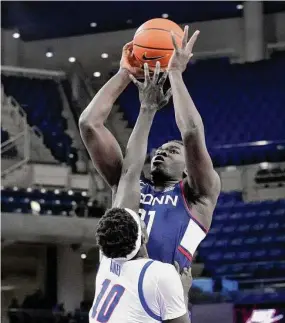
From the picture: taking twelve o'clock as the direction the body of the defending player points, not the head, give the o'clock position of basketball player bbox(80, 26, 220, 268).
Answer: The basketball player is roughly at 11 o'clock from the defending player.

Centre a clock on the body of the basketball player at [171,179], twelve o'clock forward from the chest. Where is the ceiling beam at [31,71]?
The ceiling beam is roughly at 4 o'clock from the basketball player.

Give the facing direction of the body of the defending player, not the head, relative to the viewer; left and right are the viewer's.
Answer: facing away from the viewer and to the right of the viewer

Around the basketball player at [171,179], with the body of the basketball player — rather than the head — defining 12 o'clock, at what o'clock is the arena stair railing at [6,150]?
The arena stair railing is roughly at 4 o'clock from the basketball player.

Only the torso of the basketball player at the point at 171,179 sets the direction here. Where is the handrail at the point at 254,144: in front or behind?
behind

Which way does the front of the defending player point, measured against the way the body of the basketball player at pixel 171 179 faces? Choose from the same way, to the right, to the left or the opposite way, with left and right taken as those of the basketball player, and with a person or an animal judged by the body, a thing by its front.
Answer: the opposite way

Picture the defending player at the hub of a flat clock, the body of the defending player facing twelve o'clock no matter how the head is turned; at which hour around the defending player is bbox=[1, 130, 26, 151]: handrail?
The handrail is roughly at 10 o'clock from the defending player.

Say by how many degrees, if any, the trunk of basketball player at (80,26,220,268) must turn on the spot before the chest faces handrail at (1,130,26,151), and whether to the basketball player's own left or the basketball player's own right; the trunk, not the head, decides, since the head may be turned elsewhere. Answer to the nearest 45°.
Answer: approximately 135° to the basketball player's own right

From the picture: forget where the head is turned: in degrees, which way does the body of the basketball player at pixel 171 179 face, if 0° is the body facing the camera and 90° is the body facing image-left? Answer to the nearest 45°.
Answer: approximately 45°

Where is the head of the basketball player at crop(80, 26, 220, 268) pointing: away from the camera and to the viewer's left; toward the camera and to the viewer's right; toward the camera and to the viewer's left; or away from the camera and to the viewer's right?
toward the camera and to the viewer's left
